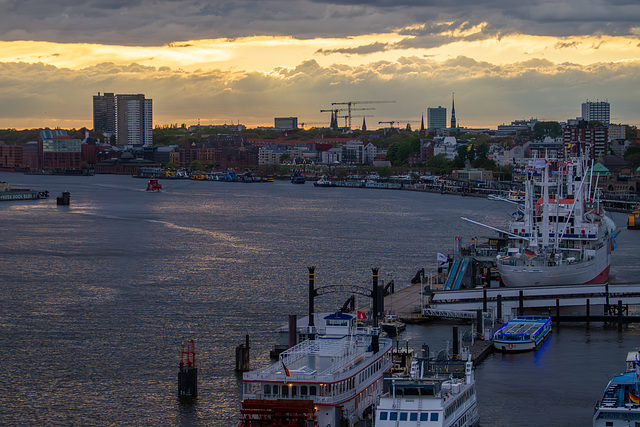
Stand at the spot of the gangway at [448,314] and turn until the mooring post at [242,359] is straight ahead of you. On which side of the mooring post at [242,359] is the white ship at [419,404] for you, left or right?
left

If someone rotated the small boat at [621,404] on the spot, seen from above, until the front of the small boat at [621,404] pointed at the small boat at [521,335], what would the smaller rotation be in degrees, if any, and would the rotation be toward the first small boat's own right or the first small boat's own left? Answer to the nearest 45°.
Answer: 0° — it already faces it
